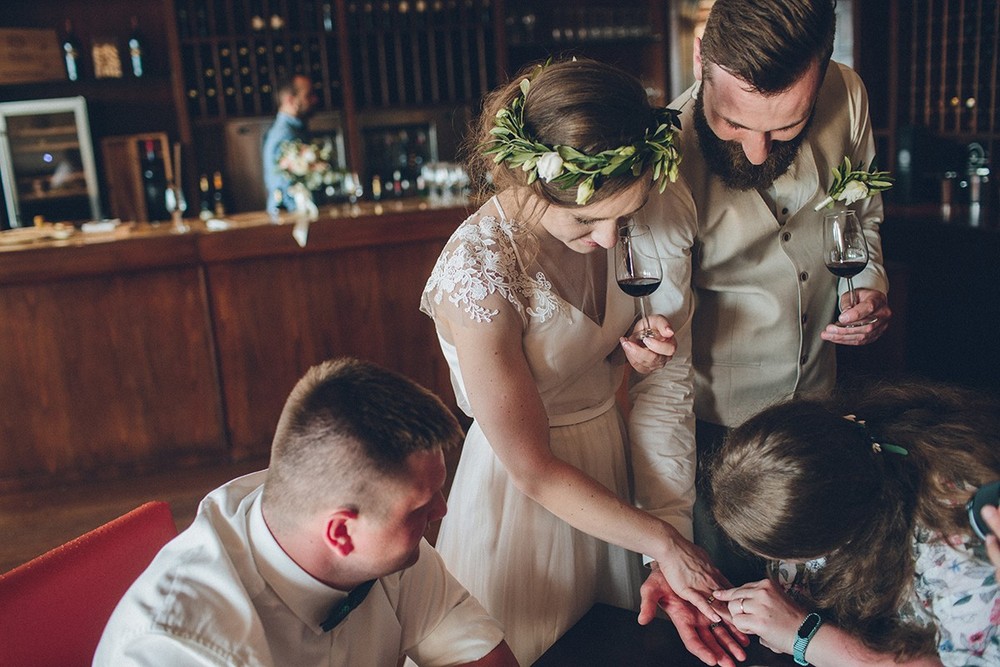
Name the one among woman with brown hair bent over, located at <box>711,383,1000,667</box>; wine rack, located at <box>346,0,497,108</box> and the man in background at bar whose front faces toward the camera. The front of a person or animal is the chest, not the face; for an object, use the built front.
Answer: the wine rack

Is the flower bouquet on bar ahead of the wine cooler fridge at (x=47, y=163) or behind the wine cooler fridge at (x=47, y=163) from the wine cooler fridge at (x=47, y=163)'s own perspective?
ahead

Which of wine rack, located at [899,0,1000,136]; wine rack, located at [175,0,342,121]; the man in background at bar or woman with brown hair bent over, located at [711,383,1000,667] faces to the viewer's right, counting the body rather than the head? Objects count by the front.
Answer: the man in background at bar

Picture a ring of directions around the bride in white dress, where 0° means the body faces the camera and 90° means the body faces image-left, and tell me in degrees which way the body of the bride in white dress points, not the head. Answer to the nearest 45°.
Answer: approximately 315°

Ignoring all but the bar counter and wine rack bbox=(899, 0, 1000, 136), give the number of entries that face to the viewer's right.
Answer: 0

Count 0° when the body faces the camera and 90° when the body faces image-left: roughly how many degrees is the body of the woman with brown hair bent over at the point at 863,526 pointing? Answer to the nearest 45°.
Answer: approximately 90°

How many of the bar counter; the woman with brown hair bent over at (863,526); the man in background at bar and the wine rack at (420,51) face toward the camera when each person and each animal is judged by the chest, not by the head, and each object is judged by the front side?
2

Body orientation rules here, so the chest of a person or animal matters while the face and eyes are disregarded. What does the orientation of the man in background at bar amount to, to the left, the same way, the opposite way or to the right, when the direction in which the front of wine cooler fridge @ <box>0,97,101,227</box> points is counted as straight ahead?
to the left

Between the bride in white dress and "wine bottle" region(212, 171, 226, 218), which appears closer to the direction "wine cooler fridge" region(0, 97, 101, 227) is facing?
the bride in white dress

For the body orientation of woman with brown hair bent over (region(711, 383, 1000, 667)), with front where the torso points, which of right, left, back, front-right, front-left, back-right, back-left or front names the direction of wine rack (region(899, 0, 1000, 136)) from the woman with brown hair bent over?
right

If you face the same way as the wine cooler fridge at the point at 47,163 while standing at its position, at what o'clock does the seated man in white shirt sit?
The seated man in white shirt is roughly at 12 o'clock from the wine cooler fridge.

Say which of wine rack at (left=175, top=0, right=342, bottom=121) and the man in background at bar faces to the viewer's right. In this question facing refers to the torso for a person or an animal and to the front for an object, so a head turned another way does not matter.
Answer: the man in background at bar

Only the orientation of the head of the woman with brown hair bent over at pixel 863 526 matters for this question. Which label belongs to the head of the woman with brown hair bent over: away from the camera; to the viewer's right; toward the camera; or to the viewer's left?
to the viewer's left

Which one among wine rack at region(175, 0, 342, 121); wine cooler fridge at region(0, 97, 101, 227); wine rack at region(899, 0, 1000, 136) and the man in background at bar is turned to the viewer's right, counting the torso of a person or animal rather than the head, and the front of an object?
the man in background at bar

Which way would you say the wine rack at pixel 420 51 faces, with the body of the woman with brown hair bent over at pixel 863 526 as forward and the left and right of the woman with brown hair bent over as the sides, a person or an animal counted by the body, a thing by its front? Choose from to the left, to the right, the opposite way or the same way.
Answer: to the left
